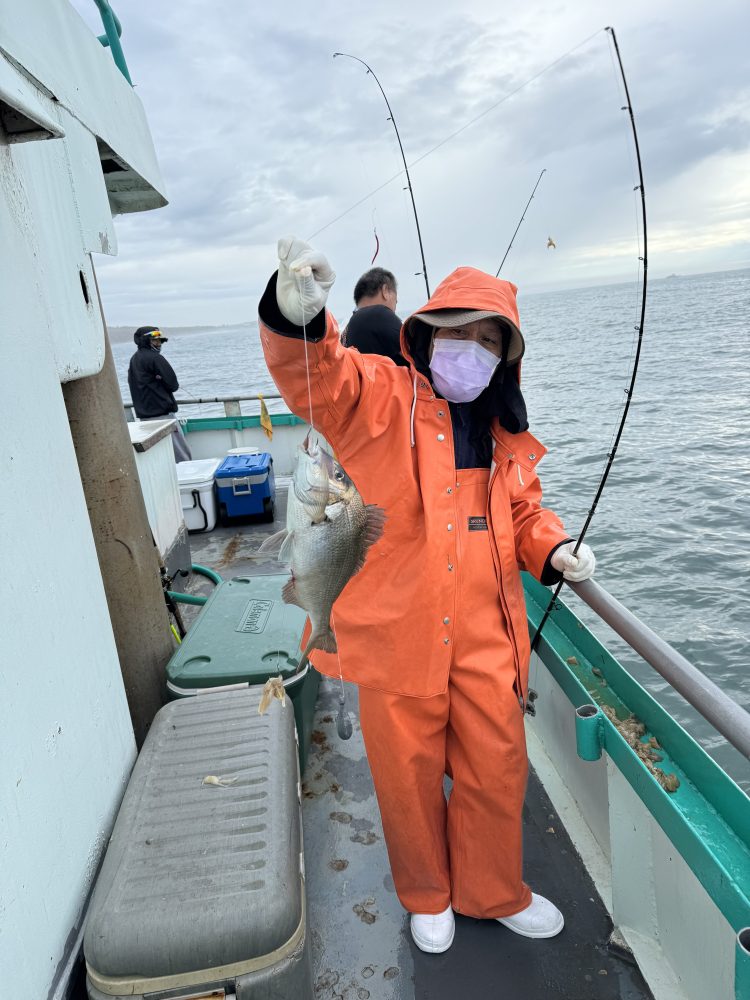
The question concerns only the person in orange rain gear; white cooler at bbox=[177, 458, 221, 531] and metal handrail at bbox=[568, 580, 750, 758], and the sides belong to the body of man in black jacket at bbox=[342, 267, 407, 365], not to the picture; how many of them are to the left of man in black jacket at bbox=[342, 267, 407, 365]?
1

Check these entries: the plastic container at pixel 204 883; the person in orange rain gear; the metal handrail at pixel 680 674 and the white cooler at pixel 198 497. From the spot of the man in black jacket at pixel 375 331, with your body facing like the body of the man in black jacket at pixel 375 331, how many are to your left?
1
